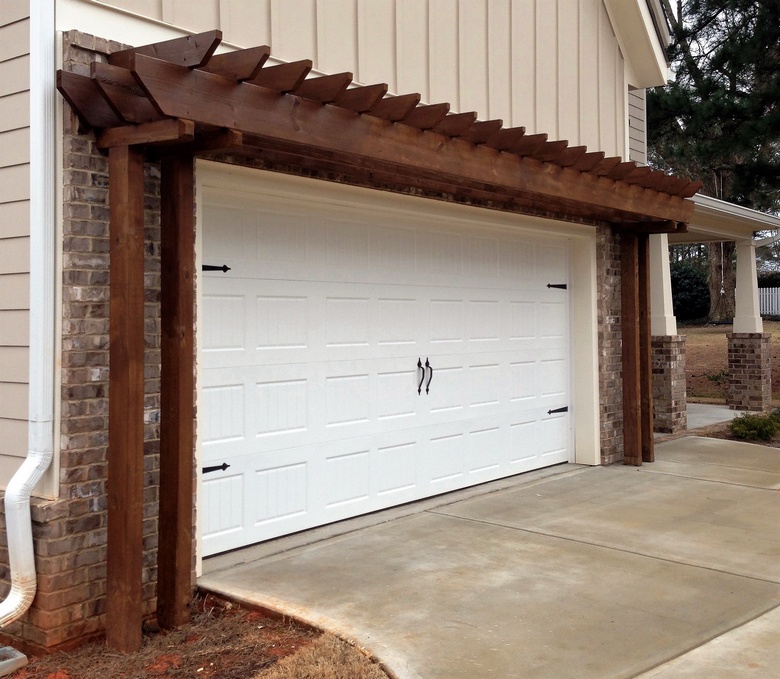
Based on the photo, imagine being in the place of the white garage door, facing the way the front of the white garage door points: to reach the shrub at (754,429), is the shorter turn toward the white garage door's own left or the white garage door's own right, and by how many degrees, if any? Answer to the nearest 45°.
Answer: approximately 90° to the white garage door's own left

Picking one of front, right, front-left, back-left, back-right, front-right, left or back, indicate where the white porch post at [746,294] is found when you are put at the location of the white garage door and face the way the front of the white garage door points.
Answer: left

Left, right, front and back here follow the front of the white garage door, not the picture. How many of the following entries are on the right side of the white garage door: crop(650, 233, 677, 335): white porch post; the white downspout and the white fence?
1

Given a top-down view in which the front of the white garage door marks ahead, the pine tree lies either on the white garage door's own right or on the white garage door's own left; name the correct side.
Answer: on the white garage door's own left

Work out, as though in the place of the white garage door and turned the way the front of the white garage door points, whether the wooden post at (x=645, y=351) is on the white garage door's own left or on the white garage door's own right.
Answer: on the white garage door's own left

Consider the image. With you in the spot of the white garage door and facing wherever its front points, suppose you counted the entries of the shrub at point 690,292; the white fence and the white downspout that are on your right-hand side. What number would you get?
1

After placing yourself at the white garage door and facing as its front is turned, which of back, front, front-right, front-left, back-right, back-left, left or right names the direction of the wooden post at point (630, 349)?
left

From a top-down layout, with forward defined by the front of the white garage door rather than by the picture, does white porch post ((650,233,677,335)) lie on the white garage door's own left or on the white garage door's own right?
on the white garage door's own left

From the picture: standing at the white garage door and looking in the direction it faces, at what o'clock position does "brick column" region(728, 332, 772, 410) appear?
The brick column is roughly at 9 o'clock from the white garage door.

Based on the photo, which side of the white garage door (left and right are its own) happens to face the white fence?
left

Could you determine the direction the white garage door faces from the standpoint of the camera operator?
facing the viewer and to the right of the viewer

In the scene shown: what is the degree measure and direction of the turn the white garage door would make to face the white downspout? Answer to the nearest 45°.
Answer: approximately 90° to its right
